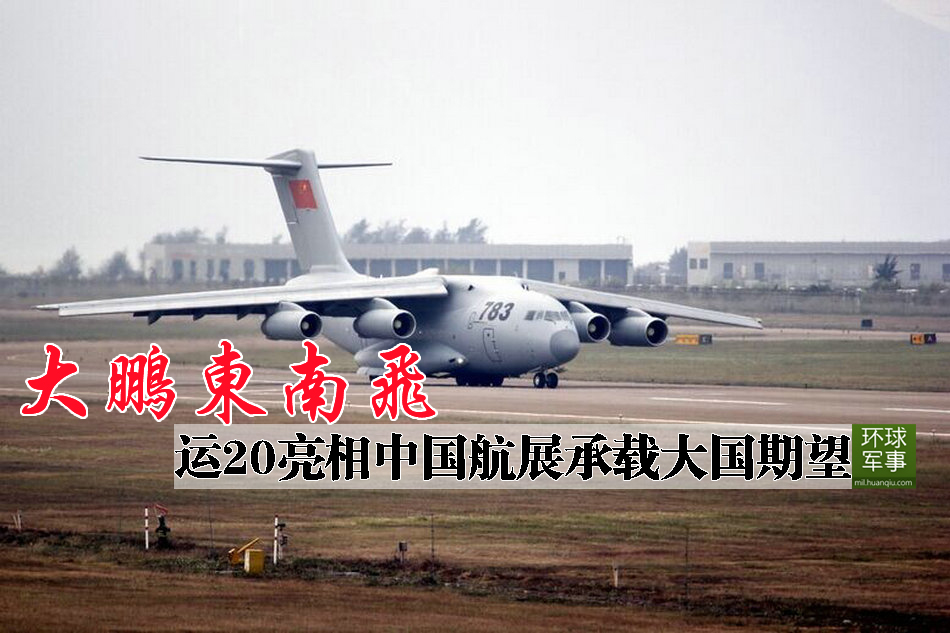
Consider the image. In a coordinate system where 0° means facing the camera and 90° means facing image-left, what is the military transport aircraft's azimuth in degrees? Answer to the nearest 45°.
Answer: approximately 315°
